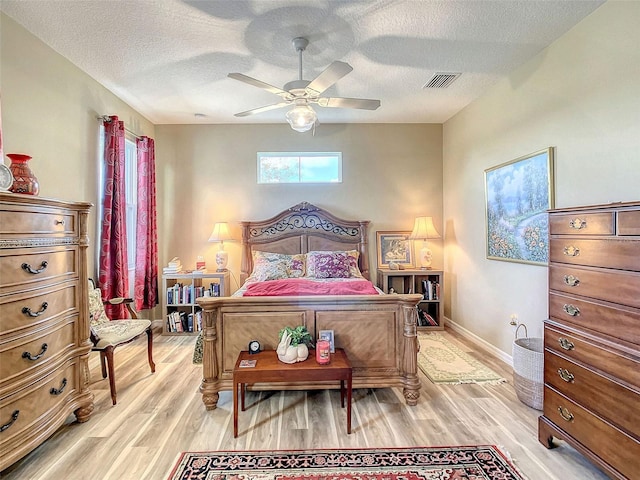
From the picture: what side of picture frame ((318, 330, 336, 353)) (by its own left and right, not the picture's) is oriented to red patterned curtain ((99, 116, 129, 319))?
right

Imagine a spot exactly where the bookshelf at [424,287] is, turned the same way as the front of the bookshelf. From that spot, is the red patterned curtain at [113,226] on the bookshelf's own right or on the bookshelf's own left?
on the bookshelf's own right

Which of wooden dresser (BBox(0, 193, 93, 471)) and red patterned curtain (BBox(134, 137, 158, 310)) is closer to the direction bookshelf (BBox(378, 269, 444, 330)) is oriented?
the wooden dresser

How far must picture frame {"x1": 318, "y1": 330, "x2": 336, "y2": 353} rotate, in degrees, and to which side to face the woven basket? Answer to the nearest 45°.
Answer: approximately 90° to its left

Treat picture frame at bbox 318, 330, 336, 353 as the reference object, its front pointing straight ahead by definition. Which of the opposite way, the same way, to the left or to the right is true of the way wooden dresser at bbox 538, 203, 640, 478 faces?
to the right

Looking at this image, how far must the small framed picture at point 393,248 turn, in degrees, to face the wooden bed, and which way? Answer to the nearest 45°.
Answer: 0° — it already faces it

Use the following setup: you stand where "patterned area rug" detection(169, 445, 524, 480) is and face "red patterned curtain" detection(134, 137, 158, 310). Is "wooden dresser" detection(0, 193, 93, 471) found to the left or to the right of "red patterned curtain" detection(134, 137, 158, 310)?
left

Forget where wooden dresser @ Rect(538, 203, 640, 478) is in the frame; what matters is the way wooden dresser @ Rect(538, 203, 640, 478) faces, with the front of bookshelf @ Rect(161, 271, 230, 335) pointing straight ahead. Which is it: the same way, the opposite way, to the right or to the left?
to the right

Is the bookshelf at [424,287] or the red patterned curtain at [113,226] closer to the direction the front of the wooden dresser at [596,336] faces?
the red patterned curtain

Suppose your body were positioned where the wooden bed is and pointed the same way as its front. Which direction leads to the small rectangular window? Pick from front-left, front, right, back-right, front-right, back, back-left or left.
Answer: back

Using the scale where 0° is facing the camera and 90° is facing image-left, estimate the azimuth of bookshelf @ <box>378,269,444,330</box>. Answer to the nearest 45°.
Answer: approximately 0°
